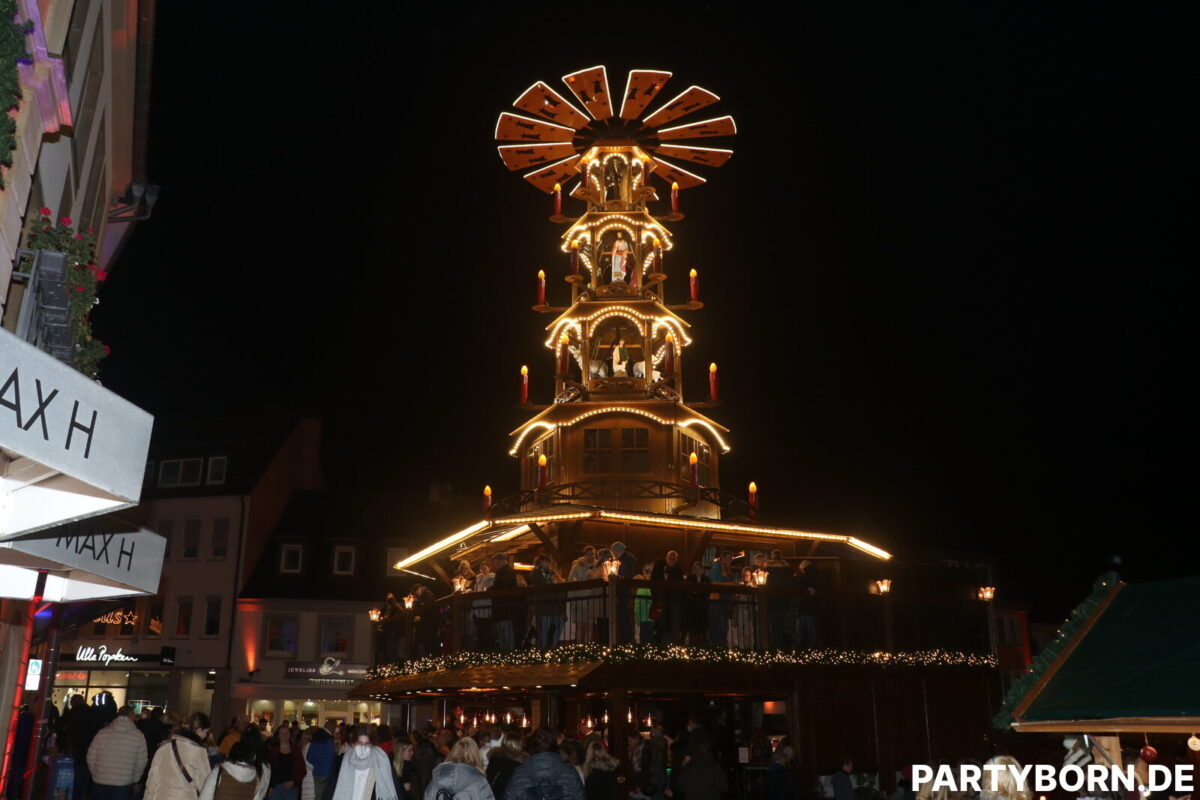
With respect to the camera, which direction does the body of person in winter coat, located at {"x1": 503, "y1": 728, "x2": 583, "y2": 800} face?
away from the camera

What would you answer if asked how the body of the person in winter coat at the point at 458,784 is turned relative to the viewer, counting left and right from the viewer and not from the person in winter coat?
facing away from the viewer

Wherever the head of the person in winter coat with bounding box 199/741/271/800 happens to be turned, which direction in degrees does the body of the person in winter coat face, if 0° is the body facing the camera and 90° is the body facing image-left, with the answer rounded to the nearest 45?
approximately 180°

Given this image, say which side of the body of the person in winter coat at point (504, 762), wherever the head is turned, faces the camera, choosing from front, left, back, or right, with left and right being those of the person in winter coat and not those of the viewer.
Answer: back

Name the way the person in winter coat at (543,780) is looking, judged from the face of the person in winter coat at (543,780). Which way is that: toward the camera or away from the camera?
away from the camera

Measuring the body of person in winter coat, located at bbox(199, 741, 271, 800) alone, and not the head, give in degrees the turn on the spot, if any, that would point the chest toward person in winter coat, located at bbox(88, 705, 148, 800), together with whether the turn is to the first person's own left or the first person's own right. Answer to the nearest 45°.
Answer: approximately 45° to the first person's own left

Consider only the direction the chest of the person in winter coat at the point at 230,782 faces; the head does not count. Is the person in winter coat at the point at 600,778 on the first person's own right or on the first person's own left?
on the first person's own right

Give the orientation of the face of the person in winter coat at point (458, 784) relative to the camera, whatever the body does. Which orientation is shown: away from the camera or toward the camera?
away from the camera

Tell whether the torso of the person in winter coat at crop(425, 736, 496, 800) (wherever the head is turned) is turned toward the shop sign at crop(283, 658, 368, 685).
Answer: yes
